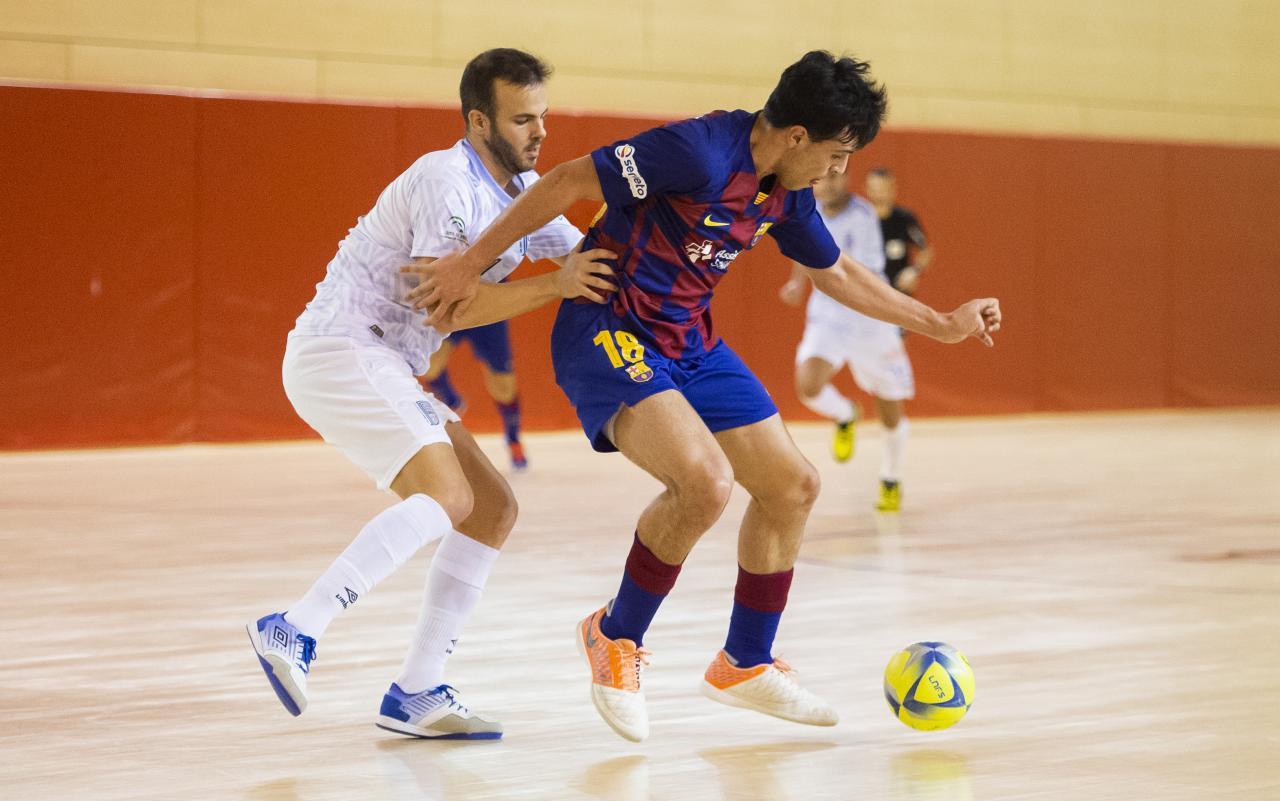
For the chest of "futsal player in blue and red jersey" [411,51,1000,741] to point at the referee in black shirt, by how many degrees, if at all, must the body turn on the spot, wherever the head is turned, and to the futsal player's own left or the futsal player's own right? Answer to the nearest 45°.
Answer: approximately 135° to the futsal player's own left

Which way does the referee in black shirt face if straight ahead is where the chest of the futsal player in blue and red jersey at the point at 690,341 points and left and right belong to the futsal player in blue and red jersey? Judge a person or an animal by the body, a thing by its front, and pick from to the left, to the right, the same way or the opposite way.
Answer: to the right

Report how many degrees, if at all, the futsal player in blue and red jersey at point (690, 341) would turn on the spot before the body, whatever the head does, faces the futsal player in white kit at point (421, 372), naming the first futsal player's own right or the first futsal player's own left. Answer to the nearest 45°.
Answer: approximately 135° to the first futsal player's own right

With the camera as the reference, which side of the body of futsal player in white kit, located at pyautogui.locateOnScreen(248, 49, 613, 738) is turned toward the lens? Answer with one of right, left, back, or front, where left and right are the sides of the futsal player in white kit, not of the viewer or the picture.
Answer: right

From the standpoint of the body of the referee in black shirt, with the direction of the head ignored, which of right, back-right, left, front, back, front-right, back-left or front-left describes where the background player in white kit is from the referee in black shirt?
front-left

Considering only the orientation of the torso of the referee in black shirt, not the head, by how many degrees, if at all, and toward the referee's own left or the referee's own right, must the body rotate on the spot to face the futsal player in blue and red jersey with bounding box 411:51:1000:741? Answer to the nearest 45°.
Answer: approximately 45° to the referee's own left

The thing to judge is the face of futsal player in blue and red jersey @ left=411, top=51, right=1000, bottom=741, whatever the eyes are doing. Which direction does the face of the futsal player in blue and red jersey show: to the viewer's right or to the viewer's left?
to the viewer's right

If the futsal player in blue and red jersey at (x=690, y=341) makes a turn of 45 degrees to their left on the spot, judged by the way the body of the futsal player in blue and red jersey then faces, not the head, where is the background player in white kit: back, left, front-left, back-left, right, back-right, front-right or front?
left

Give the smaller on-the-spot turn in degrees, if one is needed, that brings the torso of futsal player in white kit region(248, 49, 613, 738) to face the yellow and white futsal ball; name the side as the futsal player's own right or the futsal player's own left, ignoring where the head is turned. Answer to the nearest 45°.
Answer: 0° — they already face it

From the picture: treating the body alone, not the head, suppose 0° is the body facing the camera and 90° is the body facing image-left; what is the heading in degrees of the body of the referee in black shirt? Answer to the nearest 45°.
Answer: approximately 45°

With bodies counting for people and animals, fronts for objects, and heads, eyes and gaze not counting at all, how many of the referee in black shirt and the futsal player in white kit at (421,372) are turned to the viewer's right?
1
